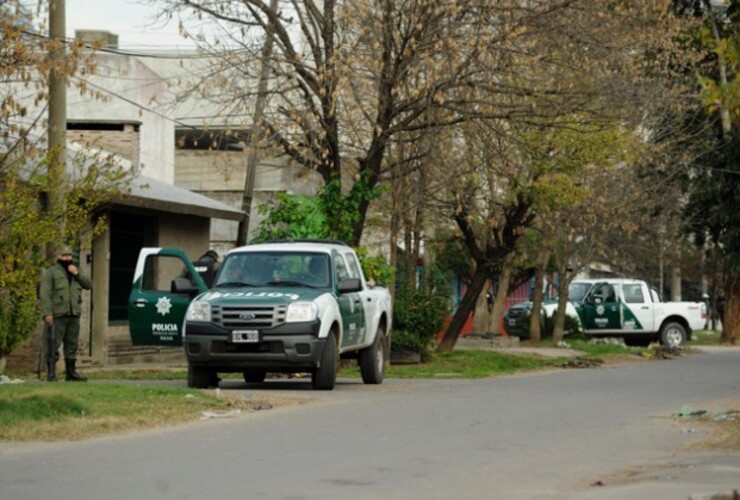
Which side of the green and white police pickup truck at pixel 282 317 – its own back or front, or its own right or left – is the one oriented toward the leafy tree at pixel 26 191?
right

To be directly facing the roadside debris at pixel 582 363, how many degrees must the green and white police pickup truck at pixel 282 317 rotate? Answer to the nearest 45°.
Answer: approximately 135° to its left

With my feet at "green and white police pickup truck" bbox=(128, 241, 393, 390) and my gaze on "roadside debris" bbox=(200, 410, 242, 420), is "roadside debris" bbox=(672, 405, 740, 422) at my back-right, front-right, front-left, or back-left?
front-left

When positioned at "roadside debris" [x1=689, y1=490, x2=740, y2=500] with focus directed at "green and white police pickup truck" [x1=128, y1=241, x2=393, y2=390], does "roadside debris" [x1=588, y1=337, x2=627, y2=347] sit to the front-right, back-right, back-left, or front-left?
front-right

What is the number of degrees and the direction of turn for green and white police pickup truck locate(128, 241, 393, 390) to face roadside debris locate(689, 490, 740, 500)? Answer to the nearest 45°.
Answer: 0° — it already faces it

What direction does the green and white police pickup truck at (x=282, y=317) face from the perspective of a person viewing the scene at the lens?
facing the viewer

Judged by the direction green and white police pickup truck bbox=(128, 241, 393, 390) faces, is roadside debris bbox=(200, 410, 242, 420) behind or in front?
in front

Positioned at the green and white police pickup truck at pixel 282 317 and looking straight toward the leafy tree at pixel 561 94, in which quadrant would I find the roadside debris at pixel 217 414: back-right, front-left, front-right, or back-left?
back-right

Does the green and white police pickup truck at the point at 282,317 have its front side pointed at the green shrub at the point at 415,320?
no

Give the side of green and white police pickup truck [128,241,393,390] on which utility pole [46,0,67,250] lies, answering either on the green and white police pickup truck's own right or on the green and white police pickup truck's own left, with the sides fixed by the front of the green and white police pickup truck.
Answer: on the green and white police pickup truck's own right

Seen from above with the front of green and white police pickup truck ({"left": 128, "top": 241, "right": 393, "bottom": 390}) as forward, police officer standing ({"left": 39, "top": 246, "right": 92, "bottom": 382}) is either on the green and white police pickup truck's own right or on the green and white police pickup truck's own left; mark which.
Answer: on the green and white police pickup truck's own right

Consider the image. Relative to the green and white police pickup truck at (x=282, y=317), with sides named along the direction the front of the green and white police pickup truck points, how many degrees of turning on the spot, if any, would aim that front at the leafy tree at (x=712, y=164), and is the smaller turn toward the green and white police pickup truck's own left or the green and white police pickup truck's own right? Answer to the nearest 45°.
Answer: approximately 135° to the green and white police pickup truck's own left

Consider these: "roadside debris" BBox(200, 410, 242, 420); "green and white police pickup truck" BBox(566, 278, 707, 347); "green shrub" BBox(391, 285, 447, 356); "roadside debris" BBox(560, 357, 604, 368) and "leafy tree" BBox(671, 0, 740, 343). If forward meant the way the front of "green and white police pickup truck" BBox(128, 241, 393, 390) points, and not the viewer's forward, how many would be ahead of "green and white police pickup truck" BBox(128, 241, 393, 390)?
1
